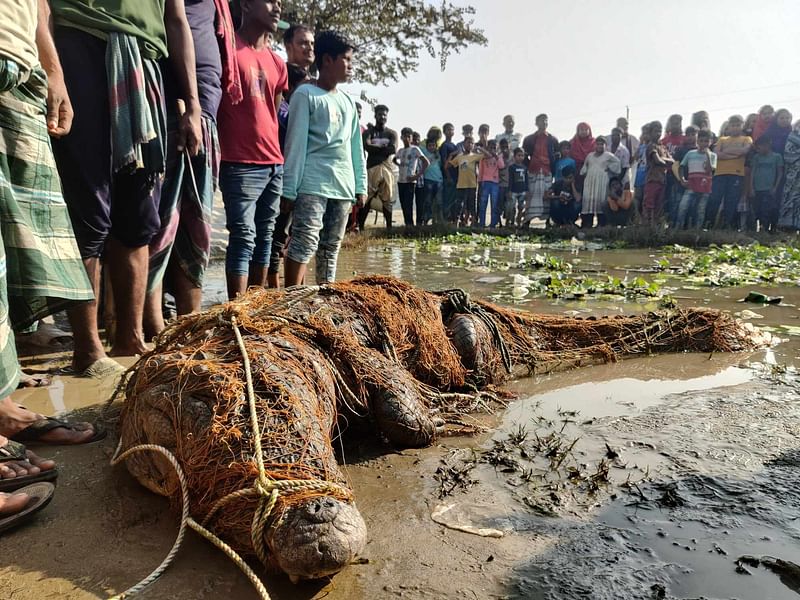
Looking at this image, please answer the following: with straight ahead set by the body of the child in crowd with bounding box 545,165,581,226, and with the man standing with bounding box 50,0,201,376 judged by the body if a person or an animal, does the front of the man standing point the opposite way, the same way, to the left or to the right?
to the left

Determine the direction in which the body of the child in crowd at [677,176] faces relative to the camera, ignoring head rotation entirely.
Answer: toward the camera

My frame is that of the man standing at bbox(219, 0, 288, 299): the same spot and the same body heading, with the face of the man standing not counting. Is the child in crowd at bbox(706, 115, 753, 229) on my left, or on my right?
on my left

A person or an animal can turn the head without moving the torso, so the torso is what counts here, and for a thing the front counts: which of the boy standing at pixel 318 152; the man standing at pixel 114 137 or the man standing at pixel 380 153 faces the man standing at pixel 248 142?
the man standing at pixel 380 153

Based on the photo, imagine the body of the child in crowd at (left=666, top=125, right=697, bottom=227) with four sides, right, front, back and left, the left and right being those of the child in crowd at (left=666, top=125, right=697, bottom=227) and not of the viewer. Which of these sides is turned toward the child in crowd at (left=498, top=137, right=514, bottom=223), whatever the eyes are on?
right

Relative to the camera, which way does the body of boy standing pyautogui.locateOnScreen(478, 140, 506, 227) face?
toward the camera

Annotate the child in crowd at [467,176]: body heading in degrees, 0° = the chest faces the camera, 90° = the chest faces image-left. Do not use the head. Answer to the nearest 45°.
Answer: approximately 0°

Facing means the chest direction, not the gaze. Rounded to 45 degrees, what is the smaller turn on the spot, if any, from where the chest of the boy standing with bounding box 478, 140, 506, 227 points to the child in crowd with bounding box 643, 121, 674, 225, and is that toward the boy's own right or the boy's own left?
approximately 90° to the boy's own left

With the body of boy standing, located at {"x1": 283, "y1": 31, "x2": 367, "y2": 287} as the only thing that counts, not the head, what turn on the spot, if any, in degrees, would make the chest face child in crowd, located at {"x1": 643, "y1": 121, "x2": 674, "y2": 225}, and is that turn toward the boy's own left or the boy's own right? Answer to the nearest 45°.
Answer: approximately 90° to the boy's own left

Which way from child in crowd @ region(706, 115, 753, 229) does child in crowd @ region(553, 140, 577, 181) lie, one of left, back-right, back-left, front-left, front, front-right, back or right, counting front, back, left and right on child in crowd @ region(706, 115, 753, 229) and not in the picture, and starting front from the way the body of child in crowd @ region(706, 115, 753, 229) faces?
right

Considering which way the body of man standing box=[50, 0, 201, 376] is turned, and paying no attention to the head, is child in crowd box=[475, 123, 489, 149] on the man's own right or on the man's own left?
on the man's own left

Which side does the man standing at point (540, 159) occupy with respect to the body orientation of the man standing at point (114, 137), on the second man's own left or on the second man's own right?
on the second man's own left

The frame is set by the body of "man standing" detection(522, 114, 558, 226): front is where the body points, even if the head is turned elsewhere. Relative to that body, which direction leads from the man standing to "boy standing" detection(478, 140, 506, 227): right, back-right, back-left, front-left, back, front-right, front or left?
right

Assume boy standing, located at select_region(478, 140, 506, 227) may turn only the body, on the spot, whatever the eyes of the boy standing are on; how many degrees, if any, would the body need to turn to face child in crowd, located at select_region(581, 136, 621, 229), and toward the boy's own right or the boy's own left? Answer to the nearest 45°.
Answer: approximately 45° to the boy's own left

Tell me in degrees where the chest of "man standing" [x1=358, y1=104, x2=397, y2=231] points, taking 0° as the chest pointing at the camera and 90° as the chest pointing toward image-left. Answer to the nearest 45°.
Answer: approximately 0°
